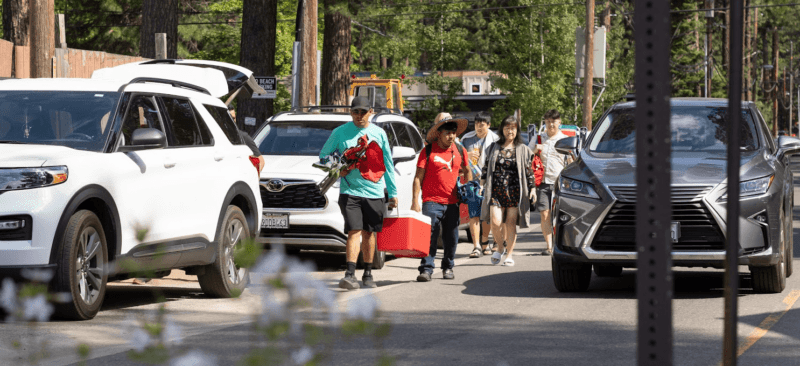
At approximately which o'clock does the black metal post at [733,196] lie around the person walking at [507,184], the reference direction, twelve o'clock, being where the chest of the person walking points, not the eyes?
The black metal post is roughly at 12 o'clock from the person walking.

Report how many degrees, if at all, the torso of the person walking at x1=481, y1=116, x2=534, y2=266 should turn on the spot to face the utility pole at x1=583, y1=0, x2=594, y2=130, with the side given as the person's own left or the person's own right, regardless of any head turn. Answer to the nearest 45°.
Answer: approximately 180°

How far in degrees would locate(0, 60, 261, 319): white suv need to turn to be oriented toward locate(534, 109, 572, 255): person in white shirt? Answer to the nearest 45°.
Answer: approximately 180°

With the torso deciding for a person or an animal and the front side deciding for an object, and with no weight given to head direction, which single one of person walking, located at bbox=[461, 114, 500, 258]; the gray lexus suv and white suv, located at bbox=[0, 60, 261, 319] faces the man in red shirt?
the person walking

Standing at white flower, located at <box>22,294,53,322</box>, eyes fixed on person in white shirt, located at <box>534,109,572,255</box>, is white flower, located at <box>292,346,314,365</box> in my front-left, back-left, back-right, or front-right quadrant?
back-right

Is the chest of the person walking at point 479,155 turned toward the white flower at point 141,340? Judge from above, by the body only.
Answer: yes

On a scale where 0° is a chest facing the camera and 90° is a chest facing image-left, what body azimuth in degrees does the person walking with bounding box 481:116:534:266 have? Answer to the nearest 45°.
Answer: approximately 0°

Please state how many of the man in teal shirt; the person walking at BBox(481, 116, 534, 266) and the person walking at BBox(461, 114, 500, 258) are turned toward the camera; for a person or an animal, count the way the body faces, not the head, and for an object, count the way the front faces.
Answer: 3

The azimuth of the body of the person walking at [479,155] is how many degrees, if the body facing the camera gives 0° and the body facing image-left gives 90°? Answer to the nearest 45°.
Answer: approximately 0°
